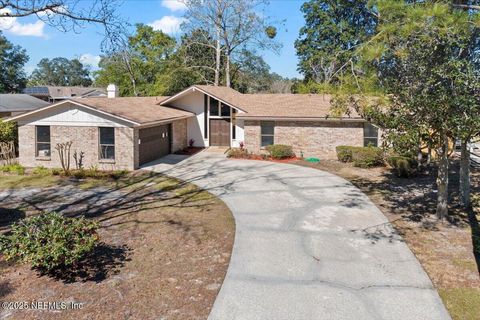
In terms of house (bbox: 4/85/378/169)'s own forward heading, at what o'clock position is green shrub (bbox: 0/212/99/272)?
The green shrub is roughly at 12 o'clock from the house.

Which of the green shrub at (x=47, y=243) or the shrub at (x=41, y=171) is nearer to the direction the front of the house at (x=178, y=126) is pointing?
the green shrub

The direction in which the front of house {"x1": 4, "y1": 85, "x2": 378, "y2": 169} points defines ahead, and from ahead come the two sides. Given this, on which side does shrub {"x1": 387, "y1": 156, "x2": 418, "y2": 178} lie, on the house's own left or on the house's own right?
on the house's own left

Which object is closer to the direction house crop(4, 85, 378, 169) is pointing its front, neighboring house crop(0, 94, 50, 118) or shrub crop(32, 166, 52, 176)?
the shrub

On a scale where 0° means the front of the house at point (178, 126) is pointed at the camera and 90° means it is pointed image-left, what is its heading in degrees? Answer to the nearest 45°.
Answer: approximately 0°

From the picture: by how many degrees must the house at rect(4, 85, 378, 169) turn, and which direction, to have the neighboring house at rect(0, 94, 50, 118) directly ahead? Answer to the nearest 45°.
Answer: approximately 135° to its right

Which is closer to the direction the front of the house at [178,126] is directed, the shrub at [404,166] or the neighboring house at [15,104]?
the shrub

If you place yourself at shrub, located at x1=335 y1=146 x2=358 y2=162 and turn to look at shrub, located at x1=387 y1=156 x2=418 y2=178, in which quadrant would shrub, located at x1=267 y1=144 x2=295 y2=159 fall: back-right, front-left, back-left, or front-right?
back-right

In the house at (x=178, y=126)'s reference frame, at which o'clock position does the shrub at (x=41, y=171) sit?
The shrub is roughly at 2 o'clock from the house.

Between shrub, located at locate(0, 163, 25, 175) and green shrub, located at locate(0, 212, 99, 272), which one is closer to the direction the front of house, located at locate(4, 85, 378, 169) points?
the green shrub

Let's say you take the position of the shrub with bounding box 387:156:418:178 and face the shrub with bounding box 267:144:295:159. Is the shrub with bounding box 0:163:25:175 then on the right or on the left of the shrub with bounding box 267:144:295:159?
left
